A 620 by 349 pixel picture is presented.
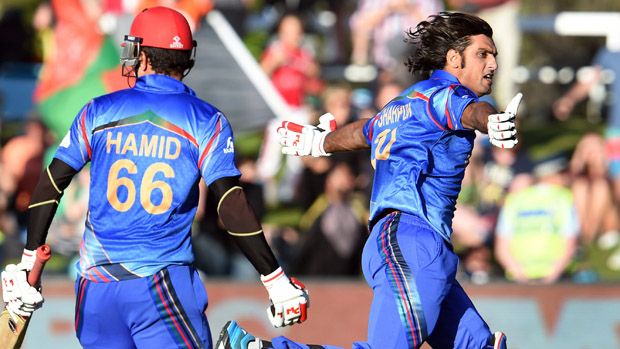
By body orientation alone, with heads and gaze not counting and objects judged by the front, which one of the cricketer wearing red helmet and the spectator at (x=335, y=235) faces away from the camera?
the cricketer wearing red helmet

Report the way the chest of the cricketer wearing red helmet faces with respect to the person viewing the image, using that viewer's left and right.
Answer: facing away from the viewer

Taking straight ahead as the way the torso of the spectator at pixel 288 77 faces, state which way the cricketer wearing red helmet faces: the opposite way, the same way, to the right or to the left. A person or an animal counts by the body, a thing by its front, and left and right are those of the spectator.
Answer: the opposite way

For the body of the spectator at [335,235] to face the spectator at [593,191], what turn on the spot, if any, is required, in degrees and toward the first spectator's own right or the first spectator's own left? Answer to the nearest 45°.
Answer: approximately 90° to the first spectator's own left

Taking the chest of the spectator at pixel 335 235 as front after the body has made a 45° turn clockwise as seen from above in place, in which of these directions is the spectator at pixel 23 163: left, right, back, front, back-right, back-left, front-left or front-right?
front-right

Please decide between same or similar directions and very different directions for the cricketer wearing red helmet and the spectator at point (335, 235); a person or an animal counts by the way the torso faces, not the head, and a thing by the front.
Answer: very different directions

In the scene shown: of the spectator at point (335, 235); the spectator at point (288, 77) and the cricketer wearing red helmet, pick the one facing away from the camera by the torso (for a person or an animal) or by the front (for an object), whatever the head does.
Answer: the cricketer wearing red helmet

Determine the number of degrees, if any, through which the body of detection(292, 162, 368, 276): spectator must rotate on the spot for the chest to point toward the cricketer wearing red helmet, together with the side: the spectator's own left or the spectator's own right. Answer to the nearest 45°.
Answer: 0° — they already face them

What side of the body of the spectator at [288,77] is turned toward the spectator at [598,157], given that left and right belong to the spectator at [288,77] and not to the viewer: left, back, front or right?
left
